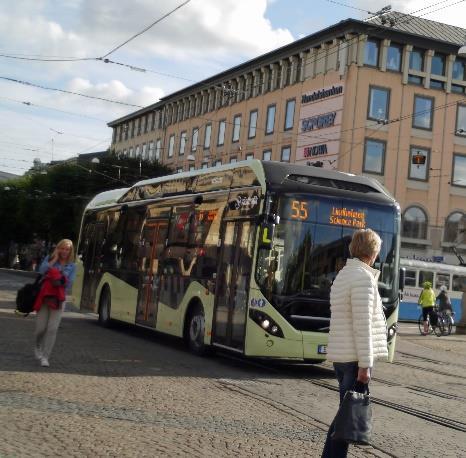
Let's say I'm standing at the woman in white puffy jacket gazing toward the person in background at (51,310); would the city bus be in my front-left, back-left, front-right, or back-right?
front-right

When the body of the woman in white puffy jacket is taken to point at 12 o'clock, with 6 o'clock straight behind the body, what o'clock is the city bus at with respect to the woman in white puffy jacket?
The city bus is roughly at 10 o'clock from the woman in white puffy jacket.

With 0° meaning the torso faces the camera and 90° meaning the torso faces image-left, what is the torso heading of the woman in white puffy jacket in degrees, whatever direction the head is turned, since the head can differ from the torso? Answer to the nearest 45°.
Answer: approximately 225°

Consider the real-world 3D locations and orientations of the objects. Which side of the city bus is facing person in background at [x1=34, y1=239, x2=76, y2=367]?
right

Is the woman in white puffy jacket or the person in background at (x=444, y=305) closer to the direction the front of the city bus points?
the woman in white puffy jacket

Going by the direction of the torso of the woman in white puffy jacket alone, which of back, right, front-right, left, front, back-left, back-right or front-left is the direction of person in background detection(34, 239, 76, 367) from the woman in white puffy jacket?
left

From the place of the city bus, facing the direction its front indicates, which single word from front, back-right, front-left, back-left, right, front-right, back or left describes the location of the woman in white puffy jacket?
front-right

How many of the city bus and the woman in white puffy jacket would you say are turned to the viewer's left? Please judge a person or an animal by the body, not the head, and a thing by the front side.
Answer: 0

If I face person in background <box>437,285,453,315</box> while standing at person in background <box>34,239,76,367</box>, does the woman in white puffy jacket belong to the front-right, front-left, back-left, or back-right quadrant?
back-right

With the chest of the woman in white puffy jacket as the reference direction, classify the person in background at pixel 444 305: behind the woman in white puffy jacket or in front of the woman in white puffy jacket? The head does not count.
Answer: in front
